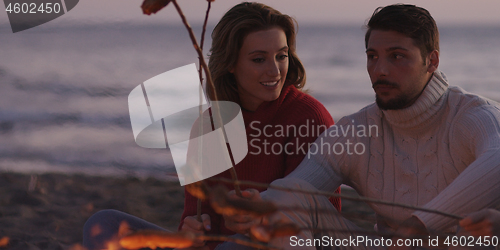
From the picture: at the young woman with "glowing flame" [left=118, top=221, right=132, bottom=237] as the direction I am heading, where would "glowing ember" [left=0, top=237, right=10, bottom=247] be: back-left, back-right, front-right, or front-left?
front-right

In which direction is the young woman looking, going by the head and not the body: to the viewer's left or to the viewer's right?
to the viewer's right

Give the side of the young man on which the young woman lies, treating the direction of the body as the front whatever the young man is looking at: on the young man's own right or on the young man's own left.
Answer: on the young man's own right

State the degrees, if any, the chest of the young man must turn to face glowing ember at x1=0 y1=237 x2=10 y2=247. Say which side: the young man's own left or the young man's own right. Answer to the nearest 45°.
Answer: approximately 45° to the young man's own right

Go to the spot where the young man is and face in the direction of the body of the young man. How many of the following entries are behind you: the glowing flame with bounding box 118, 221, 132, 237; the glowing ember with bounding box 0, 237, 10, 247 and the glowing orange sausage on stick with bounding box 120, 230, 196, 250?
0

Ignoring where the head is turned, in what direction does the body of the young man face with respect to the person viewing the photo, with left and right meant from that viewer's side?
facing the viewer and to the left of the viewer

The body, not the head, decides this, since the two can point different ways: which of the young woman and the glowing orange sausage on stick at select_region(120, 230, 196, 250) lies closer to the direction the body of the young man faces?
the glowing orange sausage on stick

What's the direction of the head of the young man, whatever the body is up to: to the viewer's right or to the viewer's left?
to the viewer's left

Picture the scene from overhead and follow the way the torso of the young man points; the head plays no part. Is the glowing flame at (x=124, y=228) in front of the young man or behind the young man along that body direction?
in front

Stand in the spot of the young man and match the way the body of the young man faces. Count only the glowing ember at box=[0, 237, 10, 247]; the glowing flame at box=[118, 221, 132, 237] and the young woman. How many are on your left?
0

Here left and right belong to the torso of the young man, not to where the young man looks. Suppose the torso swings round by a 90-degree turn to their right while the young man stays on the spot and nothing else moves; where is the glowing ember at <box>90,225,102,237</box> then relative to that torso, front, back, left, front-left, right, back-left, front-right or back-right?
front-left
